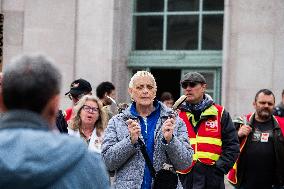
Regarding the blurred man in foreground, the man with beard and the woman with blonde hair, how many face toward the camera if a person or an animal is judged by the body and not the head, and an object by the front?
2

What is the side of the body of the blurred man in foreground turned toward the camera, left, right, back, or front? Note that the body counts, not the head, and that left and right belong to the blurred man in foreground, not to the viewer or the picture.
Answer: back

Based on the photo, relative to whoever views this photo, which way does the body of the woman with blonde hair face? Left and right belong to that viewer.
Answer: facing the viewer

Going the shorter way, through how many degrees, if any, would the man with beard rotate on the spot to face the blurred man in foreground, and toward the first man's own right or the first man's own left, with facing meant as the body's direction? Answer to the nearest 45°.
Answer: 0° — they already face them

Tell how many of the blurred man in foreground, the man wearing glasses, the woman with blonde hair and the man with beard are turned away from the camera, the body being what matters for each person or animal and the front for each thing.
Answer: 1

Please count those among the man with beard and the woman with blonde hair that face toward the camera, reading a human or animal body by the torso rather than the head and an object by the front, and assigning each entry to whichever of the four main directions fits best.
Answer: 2

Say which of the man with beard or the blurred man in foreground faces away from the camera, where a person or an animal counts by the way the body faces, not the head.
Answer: the blurred man in foreground

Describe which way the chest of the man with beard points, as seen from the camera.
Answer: toward the camera

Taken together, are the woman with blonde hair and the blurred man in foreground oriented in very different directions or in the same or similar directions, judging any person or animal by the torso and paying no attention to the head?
very different directions

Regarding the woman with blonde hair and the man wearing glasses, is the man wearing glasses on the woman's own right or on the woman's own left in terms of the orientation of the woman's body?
on the woman's own left

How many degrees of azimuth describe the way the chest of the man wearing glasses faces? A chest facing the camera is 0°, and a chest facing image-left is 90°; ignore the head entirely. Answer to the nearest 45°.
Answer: approximately 45°
